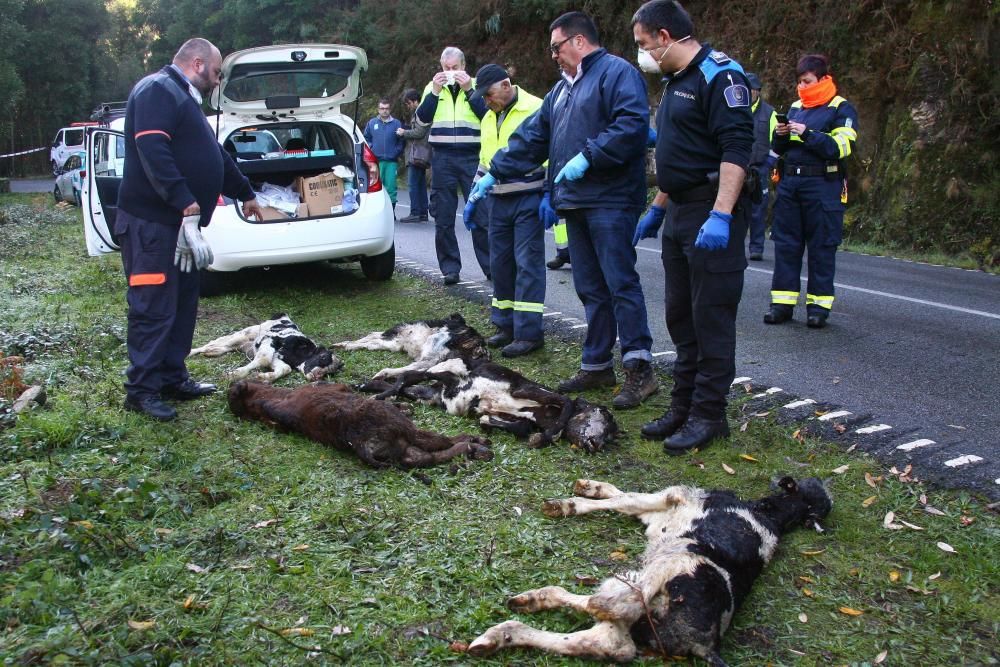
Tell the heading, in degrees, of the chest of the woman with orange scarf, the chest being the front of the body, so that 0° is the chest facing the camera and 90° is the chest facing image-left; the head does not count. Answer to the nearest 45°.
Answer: approximately 45°

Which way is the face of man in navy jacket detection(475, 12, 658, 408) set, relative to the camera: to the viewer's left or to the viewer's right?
to the viewer's left

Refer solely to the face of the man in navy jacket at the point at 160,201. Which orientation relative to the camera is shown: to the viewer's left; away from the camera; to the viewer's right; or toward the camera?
to the viewer's right

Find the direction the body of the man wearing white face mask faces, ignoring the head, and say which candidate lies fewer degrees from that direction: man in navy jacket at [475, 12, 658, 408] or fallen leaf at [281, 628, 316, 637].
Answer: the fallen leaf

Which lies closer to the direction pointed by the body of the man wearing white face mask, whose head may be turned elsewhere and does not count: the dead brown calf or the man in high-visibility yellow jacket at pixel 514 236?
the dead brown calf

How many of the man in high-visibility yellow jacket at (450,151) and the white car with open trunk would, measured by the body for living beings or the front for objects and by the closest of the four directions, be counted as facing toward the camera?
1

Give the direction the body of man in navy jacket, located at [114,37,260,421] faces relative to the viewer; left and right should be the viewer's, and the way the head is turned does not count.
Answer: facing to the right of the viewer

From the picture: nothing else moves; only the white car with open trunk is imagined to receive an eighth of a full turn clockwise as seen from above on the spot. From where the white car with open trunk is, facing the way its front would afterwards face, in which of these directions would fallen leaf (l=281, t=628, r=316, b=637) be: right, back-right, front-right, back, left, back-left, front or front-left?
back-right

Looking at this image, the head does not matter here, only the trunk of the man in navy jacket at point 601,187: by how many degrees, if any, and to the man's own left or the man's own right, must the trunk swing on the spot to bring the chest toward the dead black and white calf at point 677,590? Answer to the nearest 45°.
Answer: approximately 45° to the man's own left

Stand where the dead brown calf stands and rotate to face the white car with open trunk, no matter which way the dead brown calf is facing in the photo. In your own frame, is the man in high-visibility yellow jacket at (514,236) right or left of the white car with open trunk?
right

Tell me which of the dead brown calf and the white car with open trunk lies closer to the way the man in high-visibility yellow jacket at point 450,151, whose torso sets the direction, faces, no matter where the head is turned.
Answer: the dead brown calf

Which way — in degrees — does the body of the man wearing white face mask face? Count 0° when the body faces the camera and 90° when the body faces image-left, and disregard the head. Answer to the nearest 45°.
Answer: approximately 45°

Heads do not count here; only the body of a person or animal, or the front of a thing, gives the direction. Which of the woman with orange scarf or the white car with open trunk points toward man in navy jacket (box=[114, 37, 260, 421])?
the woman with orange scarf

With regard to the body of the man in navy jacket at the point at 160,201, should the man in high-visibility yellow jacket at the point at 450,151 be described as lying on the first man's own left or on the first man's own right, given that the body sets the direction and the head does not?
on the first man's own left

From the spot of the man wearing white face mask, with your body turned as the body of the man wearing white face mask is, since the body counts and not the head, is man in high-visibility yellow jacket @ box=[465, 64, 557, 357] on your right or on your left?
on your right
